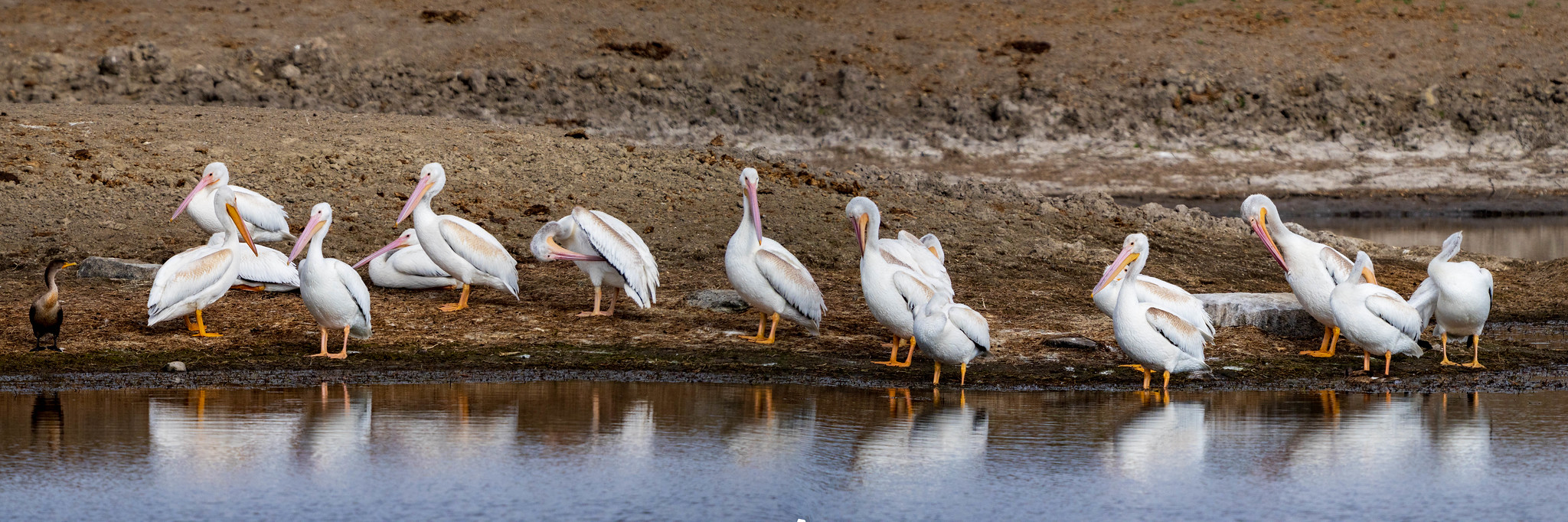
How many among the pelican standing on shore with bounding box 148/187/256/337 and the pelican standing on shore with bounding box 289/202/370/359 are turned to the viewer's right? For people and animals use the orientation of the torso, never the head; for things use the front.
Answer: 1

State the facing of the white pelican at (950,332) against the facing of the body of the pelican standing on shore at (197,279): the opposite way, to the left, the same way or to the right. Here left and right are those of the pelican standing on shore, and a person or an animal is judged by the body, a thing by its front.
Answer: the opposite way

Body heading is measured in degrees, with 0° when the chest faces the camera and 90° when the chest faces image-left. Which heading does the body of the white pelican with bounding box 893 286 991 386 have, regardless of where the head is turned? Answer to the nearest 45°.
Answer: approximately 45°

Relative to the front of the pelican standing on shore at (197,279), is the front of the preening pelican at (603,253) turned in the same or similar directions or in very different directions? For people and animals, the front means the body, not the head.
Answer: very different directions

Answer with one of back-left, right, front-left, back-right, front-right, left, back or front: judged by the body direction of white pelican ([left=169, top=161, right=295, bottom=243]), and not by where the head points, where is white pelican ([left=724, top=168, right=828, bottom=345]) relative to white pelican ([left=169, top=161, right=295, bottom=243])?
back-left

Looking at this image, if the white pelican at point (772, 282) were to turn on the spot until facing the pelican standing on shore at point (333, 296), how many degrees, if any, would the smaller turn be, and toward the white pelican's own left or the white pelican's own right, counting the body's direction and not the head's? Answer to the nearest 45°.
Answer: approximately 45° to the white pelican's own right

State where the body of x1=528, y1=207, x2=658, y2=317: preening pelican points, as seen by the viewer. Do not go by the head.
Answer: to the viewer's left

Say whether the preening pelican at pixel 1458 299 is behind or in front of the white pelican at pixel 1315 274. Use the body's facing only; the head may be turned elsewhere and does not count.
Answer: behind

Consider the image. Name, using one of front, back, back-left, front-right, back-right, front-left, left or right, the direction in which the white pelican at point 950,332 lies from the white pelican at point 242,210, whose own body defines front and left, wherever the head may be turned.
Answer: back-left

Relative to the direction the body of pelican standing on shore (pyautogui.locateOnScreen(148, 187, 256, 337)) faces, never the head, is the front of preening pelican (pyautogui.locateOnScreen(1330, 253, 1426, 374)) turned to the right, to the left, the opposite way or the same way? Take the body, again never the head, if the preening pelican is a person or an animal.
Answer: the opposite way

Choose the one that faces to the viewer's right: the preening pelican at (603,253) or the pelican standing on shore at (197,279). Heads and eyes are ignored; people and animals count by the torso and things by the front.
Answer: the pelican standing on shore

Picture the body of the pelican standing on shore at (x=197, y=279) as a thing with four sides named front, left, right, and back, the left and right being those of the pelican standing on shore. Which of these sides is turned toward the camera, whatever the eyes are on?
right

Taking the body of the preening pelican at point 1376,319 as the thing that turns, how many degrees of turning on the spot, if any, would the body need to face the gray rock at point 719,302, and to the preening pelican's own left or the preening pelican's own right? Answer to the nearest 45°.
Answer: approximately 45° to the preening pelican's own right

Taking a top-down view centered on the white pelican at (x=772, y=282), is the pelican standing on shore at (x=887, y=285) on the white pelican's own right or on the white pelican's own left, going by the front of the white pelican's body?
on the white pelican's own left

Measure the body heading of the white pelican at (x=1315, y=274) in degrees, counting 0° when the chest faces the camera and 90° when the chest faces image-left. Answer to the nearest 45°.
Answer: approximately 90°
